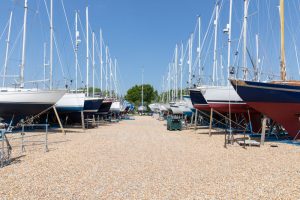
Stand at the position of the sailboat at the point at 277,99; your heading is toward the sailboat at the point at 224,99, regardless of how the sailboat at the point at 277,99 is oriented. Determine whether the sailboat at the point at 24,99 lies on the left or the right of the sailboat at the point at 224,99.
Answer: left

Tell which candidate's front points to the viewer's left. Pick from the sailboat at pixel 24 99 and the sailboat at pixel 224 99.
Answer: the sailboat at pixel 224 99

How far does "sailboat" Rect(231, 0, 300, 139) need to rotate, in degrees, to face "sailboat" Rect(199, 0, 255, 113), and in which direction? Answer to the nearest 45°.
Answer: approximately 45° to its right

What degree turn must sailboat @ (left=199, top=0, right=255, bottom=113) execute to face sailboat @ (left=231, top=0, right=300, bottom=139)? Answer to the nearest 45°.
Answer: approximately 135° to its left

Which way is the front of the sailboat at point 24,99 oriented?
to the viewer's right

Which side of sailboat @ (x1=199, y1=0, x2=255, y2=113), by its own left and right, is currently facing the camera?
left

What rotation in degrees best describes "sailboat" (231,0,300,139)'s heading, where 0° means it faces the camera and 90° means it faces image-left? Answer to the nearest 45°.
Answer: approximately 90°

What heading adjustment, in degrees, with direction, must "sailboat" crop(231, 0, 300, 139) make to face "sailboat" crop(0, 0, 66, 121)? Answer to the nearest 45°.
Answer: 0° — it already faces it

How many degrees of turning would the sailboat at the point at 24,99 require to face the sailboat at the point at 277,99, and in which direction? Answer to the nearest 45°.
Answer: approximately 45° to its right
